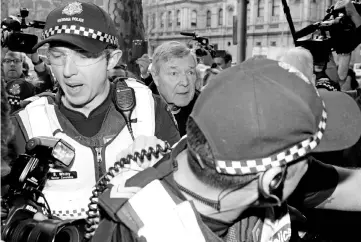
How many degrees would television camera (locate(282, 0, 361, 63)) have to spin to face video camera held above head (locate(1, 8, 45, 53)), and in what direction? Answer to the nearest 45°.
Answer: approximately 45° to its left

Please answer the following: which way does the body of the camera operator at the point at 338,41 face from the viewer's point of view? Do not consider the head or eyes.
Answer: to the viewer's left

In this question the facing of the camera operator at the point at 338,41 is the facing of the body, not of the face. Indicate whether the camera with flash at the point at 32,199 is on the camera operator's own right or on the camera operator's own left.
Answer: on the camera operator's own left

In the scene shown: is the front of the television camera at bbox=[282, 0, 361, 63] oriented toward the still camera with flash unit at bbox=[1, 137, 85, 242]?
no

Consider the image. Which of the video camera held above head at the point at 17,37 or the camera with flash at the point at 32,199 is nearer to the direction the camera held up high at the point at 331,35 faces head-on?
the video camera held above head

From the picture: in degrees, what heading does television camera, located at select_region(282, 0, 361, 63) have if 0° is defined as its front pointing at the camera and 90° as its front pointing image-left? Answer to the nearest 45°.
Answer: approximately 90°
